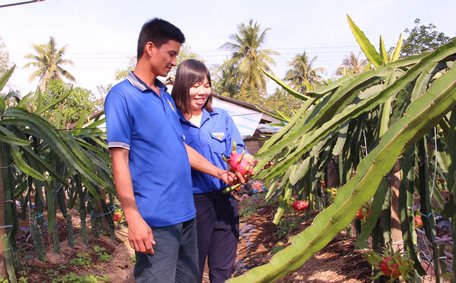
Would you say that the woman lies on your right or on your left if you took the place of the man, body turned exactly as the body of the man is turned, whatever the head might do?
on your left

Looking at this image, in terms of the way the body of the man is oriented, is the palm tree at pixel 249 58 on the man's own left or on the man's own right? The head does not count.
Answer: on the man's own left

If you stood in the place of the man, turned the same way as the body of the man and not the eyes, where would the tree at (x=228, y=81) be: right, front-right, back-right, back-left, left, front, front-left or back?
back-left

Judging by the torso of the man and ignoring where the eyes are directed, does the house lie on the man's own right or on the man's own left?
on the man's own left

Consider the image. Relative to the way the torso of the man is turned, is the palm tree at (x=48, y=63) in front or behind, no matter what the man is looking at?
behind
